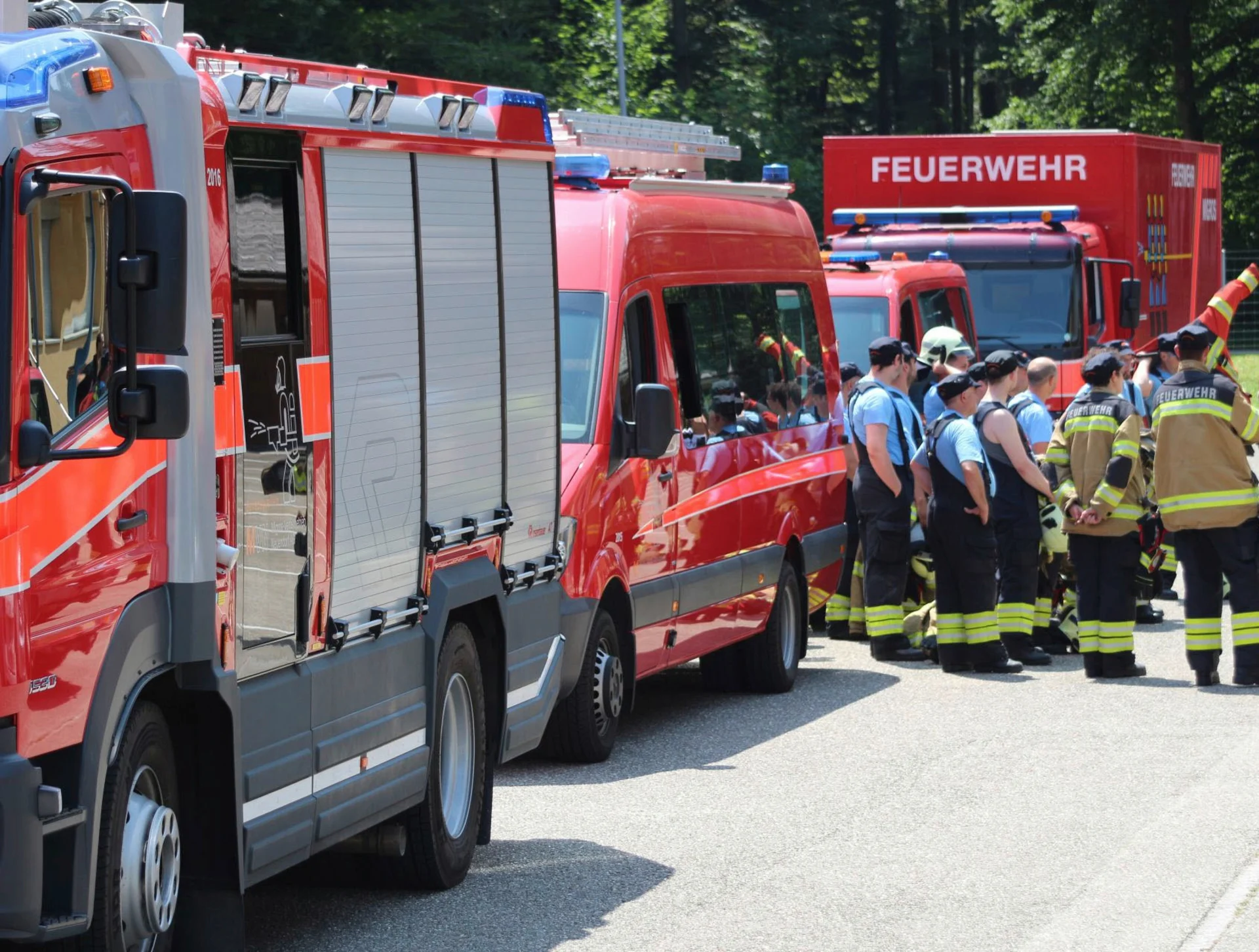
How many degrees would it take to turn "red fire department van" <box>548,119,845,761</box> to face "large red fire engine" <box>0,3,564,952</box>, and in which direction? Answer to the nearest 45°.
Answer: approximately 45° to its left

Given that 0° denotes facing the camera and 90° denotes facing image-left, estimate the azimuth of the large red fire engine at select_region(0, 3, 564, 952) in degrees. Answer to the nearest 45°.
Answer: approximately 45°

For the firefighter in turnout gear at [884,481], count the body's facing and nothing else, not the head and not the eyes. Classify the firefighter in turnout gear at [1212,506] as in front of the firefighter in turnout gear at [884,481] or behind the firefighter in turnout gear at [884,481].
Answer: in front

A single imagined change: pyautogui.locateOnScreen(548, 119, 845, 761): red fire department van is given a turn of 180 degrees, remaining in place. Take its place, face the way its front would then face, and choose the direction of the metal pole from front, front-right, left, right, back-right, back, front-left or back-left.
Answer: front-left

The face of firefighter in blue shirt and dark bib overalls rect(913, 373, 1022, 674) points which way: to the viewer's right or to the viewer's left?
to the viewer's right

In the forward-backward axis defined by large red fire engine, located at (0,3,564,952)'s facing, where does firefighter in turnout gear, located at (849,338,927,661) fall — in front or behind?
behind

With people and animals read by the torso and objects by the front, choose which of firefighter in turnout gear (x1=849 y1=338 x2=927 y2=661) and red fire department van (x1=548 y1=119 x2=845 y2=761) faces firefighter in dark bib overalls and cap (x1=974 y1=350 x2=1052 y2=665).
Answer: firefighter in turnout gear (x1=849 y1=338 x2=927 y2=661)

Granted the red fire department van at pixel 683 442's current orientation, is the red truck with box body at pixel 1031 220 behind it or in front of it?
behind

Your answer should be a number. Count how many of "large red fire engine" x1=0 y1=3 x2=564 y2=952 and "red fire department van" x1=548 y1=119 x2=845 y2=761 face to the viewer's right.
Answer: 0

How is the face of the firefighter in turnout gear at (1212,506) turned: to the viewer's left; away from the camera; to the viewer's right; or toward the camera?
away from the camera

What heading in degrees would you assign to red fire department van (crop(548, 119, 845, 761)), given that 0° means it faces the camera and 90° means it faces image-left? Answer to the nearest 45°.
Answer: approximately 45°

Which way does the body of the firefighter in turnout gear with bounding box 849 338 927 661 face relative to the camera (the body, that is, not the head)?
to the viewer's right

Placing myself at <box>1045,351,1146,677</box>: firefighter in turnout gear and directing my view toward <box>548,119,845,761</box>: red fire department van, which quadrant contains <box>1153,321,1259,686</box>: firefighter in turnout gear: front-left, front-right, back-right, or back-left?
back-left

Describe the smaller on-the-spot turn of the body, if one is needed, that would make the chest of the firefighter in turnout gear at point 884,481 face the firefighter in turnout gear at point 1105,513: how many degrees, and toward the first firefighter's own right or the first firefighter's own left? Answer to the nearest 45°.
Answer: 0° — they already face them
